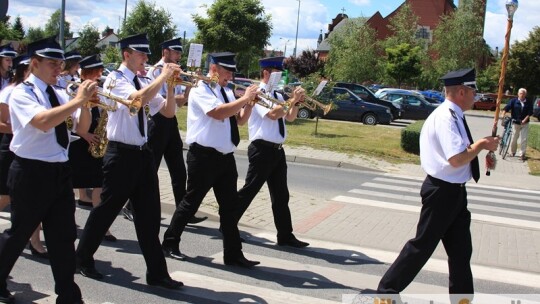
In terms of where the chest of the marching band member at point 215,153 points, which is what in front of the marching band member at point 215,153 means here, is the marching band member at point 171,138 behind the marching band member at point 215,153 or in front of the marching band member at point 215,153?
behind

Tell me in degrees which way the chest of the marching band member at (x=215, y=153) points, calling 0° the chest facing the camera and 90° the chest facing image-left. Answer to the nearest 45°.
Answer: approximately 315°

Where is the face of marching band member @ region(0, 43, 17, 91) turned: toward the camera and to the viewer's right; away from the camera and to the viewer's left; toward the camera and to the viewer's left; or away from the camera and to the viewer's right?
toward the camera and to the viewer's right

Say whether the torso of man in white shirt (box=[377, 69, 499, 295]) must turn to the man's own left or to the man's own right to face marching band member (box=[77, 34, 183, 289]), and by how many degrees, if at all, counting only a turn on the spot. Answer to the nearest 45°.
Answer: approximately 180°

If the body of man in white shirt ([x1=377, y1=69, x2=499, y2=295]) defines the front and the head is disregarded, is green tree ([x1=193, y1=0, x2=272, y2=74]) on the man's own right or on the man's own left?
on the man's own left

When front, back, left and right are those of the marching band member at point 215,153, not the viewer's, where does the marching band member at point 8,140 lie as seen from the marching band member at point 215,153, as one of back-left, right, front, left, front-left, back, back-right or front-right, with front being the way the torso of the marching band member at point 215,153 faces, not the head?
back-right

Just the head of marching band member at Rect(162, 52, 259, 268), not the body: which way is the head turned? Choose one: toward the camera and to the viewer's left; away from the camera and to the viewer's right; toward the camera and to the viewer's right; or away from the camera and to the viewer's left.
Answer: toward the camera and to the viewer's right

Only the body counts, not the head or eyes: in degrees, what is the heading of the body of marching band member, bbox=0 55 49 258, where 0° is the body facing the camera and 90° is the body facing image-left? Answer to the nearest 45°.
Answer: approximately 270°

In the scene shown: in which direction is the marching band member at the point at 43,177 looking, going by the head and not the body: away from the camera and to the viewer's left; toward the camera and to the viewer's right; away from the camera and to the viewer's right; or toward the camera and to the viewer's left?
toward the camera and to the viewer's right

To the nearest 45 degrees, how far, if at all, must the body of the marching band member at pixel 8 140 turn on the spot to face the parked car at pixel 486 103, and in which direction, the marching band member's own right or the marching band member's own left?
approximately 45° to the marching band member's own left

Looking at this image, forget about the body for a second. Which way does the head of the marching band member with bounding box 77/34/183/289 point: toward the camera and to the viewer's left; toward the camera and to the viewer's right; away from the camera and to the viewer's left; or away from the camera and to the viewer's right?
toward the camera and to the viewer's right

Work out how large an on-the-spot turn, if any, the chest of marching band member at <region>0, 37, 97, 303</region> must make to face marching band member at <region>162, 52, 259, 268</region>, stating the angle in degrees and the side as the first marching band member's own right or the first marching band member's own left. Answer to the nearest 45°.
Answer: approximately 90° to the first marching band member's own left

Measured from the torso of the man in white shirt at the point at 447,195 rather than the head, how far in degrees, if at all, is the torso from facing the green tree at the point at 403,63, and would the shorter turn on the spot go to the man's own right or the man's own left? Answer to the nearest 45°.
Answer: approximately 90° to the man's own left

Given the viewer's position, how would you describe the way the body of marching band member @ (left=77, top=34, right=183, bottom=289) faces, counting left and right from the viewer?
facing to the right of the viewer

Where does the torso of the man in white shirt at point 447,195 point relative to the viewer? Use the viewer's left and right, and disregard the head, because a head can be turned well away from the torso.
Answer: facing to the right of the viewer
